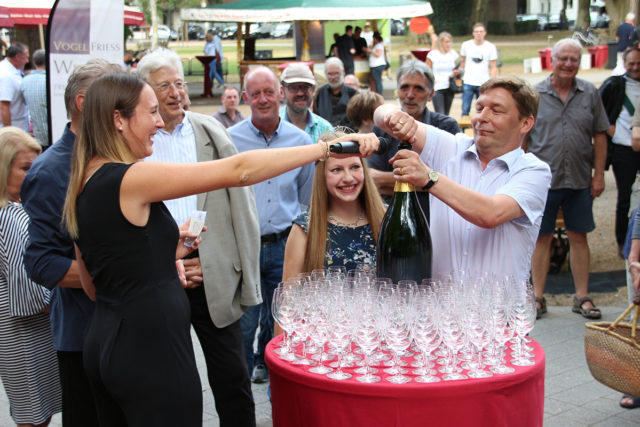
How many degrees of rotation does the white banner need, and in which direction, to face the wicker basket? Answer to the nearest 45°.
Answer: approximately 45° to its left

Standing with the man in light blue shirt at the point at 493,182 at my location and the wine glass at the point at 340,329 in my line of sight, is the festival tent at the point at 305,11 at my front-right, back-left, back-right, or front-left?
back-right

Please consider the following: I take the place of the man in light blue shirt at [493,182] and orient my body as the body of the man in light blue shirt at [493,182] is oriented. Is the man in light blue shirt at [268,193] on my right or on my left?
on my right

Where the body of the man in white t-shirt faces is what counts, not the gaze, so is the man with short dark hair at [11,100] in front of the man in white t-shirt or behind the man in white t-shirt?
in front

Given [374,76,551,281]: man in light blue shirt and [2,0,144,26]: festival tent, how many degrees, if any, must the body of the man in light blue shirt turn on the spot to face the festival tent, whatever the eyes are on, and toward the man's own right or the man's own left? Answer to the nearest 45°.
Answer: approximately 90° to the man's own right

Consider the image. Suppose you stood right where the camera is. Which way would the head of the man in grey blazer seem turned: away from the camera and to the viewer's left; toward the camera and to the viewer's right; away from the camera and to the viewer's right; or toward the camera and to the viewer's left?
toward the camera and to the viewer's right

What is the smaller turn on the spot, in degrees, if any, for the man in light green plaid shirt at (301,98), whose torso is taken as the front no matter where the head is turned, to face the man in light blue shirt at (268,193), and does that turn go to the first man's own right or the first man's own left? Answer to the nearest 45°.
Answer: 0° — they already face them

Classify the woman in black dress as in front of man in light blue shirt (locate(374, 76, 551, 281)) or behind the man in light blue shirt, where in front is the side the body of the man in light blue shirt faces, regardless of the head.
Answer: in front

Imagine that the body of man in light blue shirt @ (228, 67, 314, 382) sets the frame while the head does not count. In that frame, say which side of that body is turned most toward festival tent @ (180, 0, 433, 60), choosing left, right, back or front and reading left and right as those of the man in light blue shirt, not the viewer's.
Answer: back

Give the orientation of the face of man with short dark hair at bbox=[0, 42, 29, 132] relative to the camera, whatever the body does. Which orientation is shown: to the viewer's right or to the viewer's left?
to the viewer's right
